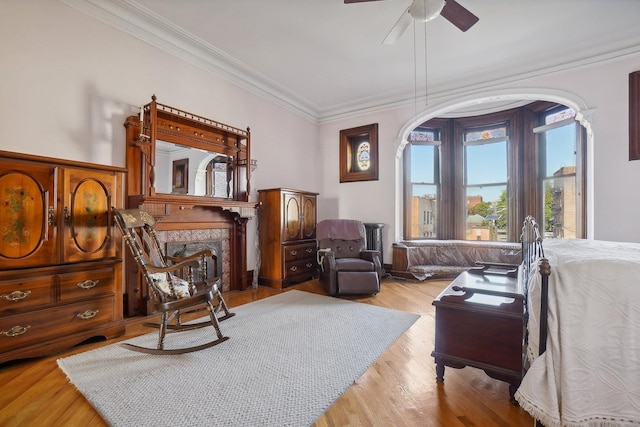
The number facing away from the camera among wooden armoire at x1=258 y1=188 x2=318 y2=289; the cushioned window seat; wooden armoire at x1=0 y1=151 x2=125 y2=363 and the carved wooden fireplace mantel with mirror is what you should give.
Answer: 0

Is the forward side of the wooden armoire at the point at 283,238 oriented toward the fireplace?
no

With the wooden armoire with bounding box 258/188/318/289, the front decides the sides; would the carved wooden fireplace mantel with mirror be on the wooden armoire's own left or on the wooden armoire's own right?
on the wooden armoire's own right

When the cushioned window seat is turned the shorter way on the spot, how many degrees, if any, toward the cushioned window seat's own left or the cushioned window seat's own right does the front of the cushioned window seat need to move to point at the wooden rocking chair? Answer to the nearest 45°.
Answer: approximately 45° to the cushioned window seat's own right

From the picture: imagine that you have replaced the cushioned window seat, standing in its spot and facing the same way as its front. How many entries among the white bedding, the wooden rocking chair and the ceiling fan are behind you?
0

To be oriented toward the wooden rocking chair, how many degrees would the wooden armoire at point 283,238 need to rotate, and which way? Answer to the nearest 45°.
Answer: approximately 90° to its right

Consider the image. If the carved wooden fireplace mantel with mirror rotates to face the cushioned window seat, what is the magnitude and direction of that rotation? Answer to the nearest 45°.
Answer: approximately 45° to its left

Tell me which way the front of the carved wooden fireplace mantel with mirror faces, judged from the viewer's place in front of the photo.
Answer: facing the viewer and to the right of the viewer

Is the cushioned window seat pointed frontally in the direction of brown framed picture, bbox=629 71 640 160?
no

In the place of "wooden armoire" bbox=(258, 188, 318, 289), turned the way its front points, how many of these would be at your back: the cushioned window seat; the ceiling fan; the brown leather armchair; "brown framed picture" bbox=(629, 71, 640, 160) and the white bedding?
0

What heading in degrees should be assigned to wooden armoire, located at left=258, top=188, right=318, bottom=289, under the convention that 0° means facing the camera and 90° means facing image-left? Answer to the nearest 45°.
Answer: approximately 315°

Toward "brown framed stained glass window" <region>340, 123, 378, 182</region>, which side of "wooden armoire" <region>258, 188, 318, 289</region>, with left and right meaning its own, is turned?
left

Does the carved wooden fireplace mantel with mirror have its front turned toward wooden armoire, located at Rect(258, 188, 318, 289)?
no

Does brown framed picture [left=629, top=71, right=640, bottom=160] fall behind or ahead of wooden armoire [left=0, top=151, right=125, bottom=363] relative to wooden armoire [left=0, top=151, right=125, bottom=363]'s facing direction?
ahead

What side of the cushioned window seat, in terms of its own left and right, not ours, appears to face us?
front

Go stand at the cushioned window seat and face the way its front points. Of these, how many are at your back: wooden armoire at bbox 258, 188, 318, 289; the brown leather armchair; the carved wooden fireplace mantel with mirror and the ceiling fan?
0

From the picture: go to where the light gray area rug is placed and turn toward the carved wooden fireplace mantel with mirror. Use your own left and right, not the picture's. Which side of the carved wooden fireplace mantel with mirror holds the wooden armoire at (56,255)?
left

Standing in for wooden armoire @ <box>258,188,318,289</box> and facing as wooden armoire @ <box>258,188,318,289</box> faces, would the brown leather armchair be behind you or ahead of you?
ahead

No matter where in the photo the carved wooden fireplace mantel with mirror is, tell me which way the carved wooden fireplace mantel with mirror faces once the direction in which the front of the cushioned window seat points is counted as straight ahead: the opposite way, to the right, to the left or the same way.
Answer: to the left
